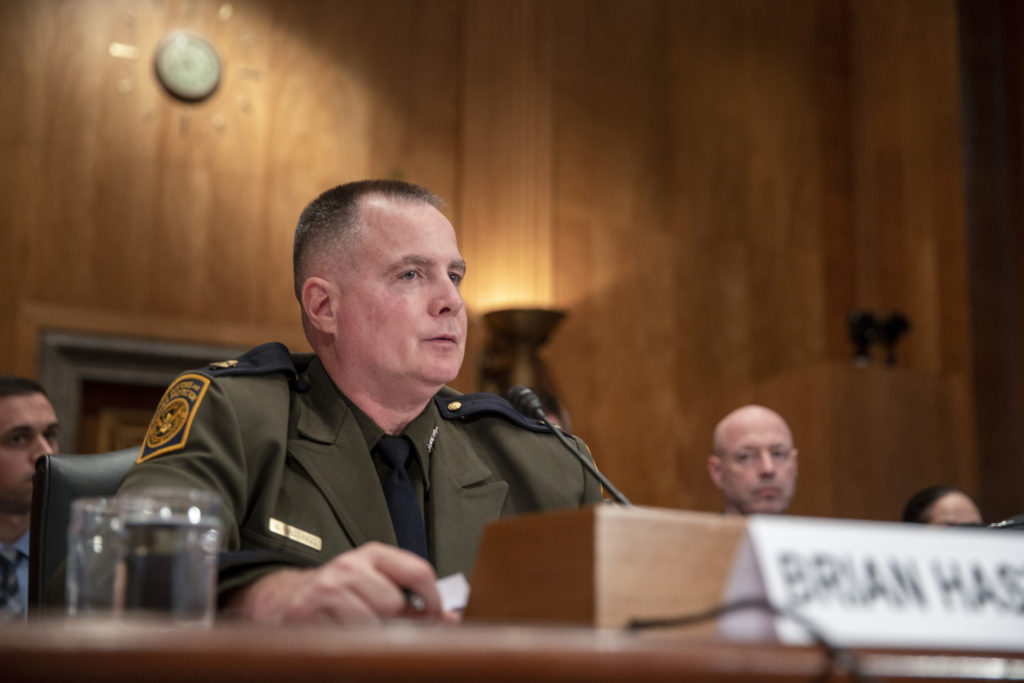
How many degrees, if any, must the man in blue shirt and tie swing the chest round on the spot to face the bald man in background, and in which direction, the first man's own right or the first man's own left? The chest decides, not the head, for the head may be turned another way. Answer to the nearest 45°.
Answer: approximately 45° to the first man's own left

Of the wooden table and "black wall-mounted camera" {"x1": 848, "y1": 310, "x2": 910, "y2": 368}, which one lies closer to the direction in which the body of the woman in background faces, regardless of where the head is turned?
the wooden table

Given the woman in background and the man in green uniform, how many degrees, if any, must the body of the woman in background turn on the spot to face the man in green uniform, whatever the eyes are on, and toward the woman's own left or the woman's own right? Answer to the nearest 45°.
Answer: approximately 45° to the woman's own right

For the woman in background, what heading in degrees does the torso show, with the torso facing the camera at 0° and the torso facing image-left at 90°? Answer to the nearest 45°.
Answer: approximately 315°

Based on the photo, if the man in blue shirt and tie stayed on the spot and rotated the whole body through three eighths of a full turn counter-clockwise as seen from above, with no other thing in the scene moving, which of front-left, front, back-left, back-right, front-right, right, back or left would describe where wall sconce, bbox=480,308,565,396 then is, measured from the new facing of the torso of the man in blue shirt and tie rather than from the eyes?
front-right
